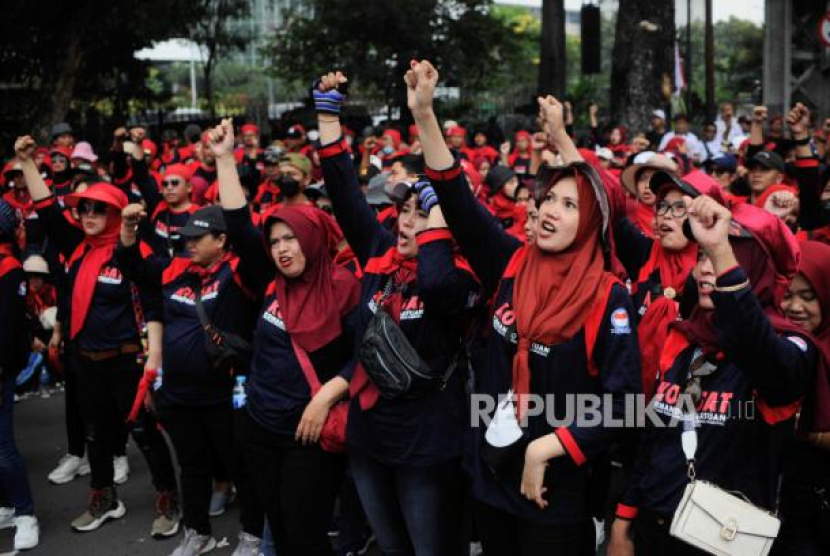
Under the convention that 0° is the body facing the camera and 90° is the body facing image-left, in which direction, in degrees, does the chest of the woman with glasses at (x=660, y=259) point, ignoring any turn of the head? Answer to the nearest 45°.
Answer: approximately 0°

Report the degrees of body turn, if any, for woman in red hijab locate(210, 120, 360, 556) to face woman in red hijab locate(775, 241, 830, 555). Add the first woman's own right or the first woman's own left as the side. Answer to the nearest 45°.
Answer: approximately 90° to the first woman's own left

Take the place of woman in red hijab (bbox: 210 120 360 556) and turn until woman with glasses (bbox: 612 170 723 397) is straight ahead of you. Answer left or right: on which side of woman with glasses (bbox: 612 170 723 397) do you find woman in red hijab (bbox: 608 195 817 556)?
right

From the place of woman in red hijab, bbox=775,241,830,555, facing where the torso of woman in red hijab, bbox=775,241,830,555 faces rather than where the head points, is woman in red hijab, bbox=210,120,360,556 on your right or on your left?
on your right

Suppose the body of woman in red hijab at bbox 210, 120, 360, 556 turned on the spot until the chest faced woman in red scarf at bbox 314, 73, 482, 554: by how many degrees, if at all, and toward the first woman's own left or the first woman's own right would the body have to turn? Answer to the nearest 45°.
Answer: approximately 90° to the first woman's own left

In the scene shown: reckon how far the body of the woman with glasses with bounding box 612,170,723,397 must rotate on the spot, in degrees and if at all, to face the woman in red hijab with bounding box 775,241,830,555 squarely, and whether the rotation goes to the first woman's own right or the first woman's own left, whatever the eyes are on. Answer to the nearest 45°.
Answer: approximately 45° to the first woman's own left

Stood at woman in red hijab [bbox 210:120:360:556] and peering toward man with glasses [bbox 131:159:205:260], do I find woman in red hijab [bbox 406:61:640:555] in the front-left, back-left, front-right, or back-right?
back-right

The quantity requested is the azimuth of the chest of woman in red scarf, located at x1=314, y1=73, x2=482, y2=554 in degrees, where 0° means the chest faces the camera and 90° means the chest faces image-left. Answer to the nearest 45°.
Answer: approximately 45°

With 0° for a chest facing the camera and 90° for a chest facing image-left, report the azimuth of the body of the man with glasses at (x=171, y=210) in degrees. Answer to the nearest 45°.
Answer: approximately 45°

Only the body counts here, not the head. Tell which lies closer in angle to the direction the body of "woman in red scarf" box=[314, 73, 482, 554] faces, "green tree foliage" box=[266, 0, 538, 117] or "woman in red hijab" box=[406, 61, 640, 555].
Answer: the woman in red hijab
